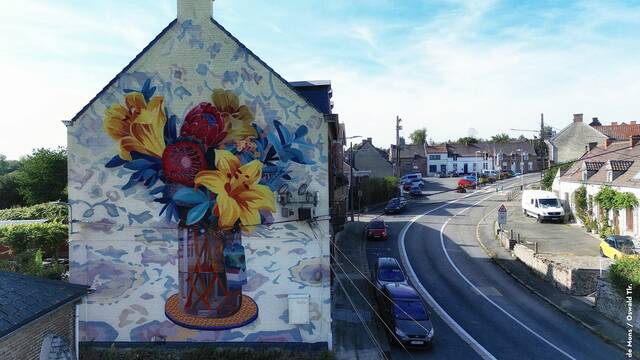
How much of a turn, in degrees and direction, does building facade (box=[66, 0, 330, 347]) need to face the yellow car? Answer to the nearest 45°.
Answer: approximately 90° to its left

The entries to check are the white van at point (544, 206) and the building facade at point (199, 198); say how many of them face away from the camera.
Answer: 0

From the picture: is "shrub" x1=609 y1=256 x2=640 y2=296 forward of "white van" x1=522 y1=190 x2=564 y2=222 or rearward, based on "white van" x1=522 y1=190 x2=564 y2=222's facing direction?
forward

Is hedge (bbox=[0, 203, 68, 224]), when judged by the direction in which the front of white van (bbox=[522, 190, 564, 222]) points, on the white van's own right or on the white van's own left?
on the white van's own right

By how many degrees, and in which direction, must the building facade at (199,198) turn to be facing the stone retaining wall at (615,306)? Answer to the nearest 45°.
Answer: approximately 90° to its left

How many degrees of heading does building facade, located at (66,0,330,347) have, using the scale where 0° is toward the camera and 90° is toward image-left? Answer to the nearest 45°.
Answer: approximately 0°

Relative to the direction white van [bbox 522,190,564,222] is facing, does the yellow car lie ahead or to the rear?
ahead

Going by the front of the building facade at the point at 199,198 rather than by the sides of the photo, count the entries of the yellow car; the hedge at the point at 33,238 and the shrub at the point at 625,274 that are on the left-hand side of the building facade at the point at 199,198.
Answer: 2

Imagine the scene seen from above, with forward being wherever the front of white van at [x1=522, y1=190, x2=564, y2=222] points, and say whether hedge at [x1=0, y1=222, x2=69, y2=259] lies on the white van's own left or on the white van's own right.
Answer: on the white van's own right

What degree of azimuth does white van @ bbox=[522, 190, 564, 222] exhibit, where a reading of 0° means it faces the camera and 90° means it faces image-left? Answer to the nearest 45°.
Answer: approximately 315°

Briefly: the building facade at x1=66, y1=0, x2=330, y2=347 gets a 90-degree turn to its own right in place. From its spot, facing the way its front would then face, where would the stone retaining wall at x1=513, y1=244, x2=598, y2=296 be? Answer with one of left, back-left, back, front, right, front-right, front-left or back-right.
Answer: back
